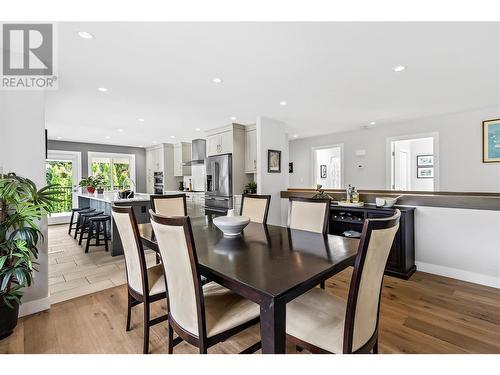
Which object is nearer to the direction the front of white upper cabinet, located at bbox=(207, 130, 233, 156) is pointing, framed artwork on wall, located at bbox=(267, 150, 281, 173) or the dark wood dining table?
the dark wood dining table

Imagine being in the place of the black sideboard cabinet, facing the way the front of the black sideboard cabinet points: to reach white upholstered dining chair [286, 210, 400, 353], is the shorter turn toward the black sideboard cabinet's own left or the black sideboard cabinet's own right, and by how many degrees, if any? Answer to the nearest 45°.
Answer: approximately 45° to the black sideboard cabinet's own left

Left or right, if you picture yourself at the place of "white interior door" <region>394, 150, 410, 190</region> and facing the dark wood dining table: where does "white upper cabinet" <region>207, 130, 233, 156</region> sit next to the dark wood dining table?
right

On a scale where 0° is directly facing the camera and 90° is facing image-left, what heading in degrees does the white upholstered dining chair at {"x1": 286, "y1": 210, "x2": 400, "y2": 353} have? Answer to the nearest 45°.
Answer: approximately 135°

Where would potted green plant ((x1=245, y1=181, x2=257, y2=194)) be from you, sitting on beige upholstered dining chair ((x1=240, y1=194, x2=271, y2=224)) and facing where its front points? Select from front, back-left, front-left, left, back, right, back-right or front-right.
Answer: back-right

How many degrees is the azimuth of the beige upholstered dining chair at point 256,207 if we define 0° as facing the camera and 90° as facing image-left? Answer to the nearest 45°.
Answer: approximately 45°

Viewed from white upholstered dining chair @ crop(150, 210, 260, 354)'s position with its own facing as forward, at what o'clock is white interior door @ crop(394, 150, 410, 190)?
The white interior door is roughly at 12 o'clock from the white upholstered dining chair.

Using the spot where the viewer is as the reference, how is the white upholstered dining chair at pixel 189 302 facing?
facing away from the viewer and to the right of the viewer

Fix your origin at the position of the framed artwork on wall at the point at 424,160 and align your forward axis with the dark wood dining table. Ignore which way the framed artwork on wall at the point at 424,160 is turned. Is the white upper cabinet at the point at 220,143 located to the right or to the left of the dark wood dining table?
right

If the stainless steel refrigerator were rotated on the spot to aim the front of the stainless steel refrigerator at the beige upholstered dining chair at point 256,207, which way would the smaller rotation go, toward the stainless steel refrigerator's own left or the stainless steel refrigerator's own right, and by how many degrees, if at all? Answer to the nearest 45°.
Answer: approximately 45° to the stainless steel refrigerator's own left
